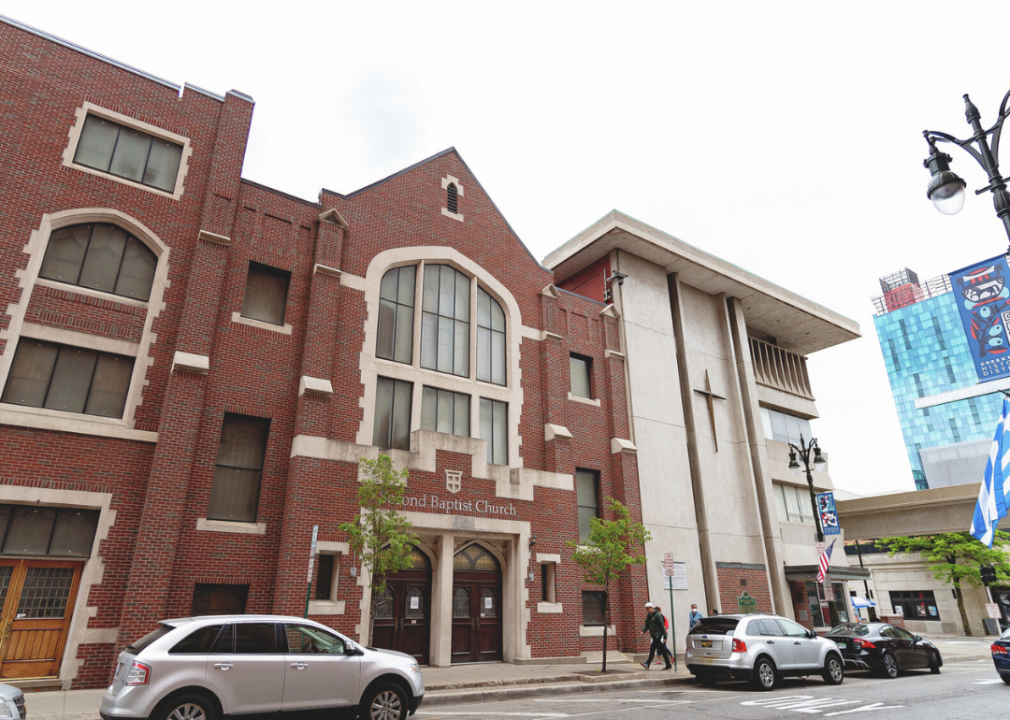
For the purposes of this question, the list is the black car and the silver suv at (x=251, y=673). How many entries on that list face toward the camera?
0

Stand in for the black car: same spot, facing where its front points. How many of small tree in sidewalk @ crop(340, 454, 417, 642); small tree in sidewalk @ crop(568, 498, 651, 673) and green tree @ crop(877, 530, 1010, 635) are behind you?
2

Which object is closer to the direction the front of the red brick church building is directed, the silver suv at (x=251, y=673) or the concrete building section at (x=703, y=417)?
the silver suv

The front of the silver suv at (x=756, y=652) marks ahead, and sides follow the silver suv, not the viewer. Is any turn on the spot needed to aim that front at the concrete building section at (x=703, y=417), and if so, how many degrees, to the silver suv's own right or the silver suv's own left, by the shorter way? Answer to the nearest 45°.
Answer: approximately 45° to the silver suv's own left

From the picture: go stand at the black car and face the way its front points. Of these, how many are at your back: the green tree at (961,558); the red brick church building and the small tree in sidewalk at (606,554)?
2

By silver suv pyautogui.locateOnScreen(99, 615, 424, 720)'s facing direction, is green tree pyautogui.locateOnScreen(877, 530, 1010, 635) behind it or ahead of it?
ahead

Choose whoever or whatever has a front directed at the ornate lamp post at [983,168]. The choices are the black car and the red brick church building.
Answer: the red brick church building

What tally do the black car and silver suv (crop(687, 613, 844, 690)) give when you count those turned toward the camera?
0

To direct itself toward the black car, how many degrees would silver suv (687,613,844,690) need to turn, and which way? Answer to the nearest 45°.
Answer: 0° — it already faces it

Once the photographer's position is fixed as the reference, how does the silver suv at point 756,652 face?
facing away from the viewer and to the right of the viewer

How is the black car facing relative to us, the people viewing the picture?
facing away from the viewer and to the right of the viewer

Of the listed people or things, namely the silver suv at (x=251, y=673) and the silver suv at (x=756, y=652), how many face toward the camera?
0

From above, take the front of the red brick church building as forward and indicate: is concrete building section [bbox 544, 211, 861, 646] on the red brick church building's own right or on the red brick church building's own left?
on the red brick church building's own left

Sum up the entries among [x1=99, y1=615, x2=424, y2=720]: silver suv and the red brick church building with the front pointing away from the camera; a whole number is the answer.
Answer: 0

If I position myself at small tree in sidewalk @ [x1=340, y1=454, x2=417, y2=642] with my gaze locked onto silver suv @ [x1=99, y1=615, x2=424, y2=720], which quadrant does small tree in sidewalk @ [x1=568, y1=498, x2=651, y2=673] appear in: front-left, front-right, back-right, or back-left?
back-left

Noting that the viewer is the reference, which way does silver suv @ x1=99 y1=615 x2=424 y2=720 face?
facing to the right of the viewer
